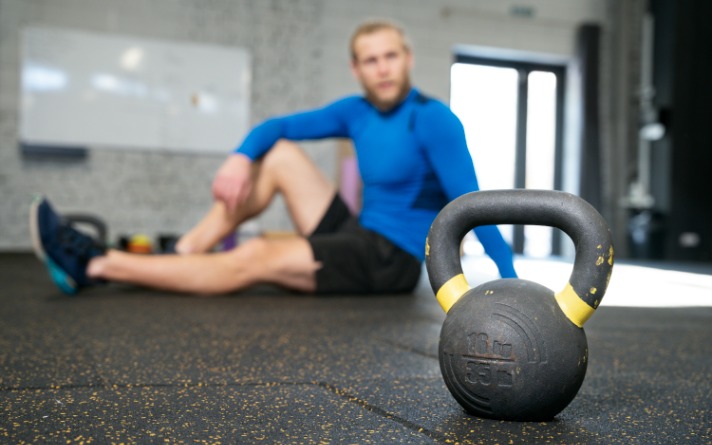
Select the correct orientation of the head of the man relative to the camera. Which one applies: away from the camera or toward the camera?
toward the camera

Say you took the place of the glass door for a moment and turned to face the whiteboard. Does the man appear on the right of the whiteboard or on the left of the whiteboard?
left

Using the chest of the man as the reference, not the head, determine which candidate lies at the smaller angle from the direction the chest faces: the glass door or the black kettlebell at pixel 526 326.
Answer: the black kettlebell

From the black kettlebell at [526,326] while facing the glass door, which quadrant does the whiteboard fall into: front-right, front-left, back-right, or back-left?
front-left

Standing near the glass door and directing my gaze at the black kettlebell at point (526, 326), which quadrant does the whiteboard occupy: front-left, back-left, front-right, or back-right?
front-right

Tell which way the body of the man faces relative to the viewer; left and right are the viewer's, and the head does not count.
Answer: facing the viewer and to the left of the viewer

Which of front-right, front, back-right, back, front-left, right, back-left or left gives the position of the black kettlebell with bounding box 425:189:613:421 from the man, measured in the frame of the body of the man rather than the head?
front-left

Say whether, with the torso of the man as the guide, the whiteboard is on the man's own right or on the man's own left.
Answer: on the man's own right

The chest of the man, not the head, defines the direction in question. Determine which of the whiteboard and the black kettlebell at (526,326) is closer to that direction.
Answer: the black kettlebell
